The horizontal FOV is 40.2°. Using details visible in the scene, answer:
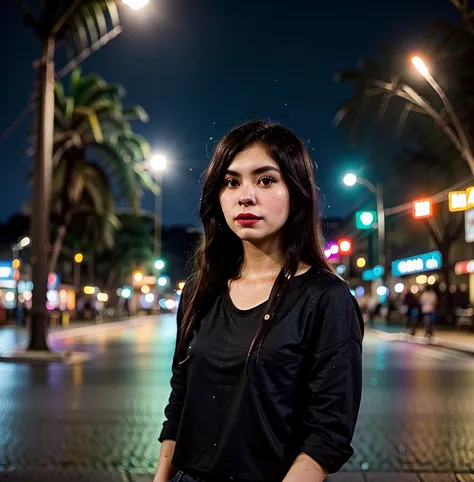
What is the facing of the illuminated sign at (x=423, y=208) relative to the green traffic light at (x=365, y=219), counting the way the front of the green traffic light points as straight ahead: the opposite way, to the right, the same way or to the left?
the same way

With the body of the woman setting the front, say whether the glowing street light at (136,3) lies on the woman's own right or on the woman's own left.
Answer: on the woman's own right

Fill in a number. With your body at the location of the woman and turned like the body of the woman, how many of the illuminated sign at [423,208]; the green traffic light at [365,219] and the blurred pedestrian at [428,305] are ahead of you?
0

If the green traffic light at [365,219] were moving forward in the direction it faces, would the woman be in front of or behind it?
in front

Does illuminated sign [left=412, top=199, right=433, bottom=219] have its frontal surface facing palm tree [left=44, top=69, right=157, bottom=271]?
no

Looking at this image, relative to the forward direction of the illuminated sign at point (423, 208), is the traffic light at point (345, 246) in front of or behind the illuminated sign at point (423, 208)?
behind

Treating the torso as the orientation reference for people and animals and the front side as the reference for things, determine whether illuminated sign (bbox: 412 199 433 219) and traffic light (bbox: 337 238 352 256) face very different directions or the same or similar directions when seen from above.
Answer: same or similar directions

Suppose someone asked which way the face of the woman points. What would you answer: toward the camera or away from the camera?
toward the camera

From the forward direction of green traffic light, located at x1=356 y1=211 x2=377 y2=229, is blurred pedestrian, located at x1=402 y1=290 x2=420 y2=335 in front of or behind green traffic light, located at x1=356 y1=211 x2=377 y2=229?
in front

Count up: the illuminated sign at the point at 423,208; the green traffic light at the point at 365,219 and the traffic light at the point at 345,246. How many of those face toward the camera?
3

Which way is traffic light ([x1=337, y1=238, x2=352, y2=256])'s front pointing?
toward the camera

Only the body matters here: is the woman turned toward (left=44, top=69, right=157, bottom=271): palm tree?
no

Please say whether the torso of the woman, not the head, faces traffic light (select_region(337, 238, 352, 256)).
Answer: no

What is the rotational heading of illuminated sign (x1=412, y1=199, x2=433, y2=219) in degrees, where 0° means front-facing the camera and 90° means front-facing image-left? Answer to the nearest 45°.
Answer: approximately 0°

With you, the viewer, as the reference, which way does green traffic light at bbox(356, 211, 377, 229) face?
facing the viewer
